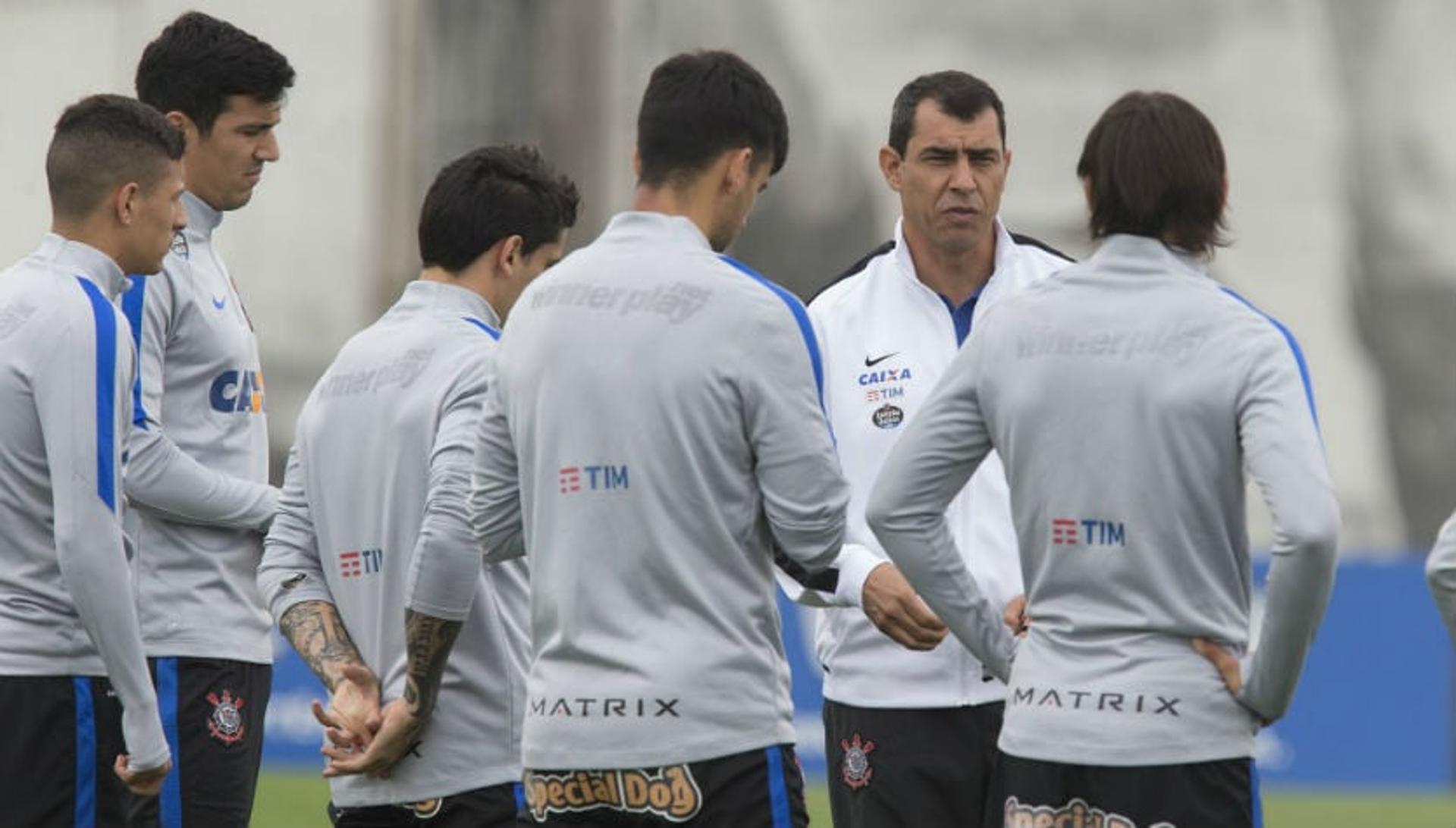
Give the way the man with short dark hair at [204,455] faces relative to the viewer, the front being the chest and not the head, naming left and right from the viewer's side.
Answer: facing the viewer and to the right of the viewer

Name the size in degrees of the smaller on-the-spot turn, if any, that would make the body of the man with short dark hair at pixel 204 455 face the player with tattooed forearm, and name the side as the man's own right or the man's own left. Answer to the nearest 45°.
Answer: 0° — they already face them

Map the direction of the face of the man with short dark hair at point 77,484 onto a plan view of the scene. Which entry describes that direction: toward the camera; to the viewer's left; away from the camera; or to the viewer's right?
to the viewer's right

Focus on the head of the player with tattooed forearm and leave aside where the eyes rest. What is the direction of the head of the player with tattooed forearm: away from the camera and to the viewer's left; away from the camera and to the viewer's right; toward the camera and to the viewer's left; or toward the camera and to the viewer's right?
away from the camera and to the viewer's right

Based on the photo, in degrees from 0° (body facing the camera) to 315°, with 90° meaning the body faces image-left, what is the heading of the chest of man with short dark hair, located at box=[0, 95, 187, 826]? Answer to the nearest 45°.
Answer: approximately 225°

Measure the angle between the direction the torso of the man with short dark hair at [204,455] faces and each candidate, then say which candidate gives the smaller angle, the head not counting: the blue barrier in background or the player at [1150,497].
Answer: the player

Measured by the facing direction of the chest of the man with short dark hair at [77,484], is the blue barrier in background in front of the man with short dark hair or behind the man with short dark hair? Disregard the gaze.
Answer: in front

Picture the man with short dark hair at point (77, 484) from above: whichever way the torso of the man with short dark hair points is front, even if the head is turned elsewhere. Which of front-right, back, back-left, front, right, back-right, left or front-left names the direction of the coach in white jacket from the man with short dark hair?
front-right

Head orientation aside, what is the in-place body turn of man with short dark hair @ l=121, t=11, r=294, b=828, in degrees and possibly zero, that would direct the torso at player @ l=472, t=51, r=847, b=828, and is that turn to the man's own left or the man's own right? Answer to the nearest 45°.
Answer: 0° — they already face them

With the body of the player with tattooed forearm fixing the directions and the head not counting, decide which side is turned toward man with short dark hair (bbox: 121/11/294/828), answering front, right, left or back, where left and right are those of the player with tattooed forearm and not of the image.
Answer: left

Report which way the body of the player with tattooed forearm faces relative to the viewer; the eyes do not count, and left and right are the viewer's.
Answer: facing away from the viewer and to the right of the viewer

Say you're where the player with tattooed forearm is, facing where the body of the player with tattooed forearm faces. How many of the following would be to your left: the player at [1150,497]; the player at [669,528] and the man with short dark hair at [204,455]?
1
